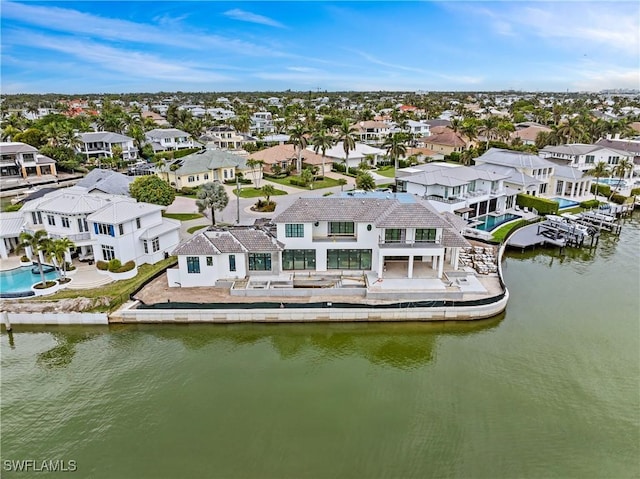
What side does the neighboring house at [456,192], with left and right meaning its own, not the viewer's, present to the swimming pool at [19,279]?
left

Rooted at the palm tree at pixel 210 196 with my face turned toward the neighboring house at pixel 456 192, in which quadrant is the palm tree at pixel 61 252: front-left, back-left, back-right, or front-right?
back-right

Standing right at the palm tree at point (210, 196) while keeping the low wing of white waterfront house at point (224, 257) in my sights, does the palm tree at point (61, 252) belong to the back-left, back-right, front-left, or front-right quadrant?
front-right

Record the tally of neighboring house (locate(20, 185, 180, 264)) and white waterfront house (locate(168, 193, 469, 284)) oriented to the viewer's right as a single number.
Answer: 0

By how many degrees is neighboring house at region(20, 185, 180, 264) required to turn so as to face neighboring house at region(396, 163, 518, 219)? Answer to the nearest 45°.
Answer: approximately 135° to its left

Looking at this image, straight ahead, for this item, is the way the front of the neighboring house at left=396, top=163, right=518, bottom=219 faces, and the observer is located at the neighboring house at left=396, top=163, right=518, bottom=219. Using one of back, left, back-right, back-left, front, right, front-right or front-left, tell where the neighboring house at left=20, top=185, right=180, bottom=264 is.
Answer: right

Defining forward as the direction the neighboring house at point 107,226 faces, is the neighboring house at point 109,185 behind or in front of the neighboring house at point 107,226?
behind

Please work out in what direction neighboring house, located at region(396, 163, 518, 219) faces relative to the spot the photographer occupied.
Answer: facing the viewer and to the right of the viewer

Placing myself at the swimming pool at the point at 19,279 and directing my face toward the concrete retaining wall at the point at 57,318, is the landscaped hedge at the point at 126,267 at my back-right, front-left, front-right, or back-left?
front-left

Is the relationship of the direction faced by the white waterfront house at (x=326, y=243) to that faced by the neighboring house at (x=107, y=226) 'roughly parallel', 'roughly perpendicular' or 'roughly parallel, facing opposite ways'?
roughly parallel

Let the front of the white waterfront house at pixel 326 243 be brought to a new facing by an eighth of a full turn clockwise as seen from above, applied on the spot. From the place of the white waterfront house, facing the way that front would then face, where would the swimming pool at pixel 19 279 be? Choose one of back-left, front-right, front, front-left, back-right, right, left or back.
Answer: front-right

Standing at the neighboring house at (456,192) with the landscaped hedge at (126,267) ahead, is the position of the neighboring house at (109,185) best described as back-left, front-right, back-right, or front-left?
front-right
